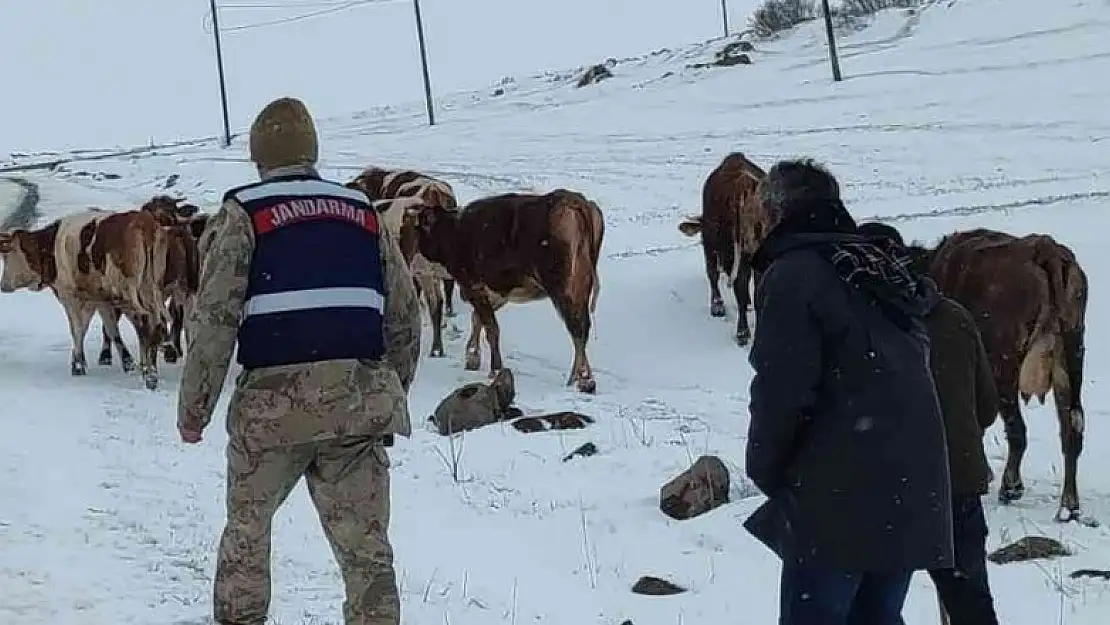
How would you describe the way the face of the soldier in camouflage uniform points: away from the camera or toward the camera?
away from the camera

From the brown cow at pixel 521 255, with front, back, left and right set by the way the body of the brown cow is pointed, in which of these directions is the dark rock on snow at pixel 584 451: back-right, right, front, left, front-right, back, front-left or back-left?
back-left

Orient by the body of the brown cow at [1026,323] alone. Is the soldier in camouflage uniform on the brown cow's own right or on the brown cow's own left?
on the brown cow's own left

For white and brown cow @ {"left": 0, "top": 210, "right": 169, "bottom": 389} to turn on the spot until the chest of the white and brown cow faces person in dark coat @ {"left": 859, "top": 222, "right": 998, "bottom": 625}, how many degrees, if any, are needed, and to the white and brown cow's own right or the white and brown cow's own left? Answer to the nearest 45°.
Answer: approximately 135° to the white and brown cow's own left

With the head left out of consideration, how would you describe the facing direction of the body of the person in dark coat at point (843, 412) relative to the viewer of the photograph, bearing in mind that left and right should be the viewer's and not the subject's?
facing away from the viewer and to the left of the viewer

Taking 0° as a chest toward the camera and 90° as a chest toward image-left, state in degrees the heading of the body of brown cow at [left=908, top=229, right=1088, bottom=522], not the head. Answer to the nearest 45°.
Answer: approximately 135°

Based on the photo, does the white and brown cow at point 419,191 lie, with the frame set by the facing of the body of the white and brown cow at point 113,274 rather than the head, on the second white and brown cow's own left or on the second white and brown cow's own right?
on the second white and brown cow's own right

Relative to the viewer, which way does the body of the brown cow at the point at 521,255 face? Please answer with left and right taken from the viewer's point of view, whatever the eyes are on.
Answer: facing away from the viewer and to the left of the viewer
